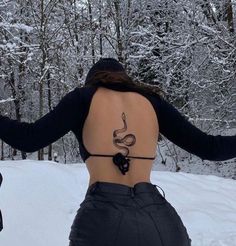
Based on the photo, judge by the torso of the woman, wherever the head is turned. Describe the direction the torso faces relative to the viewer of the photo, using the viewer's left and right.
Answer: facing away from the viewer

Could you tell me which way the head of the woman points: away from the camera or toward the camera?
away from the camera
